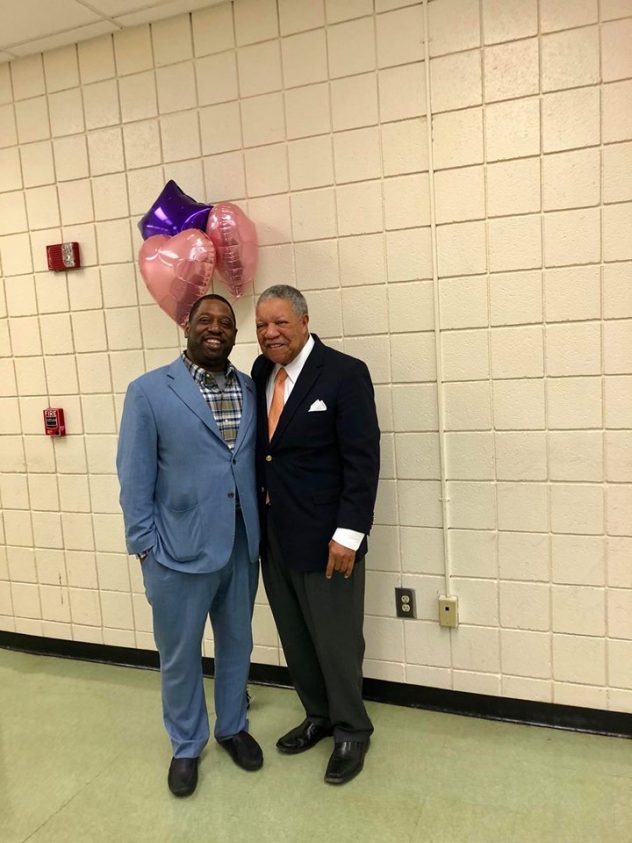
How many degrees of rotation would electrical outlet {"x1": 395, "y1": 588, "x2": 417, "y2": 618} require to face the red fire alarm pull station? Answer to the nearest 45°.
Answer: approximately 90° to its right

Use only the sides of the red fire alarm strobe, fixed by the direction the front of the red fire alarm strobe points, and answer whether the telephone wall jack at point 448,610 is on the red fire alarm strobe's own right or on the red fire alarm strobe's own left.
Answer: on the red fire alarm strobe's own left

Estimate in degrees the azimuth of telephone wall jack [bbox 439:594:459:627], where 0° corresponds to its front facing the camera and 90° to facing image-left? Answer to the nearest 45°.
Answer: approximately 0°

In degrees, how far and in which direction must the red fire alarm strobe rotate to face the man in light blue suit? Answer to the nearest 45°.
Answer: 0° — it already faces them

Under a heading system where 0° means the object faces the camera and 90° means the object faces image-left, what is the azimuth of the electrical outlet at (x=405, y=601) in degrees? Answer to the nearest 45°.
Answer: approximately 0°

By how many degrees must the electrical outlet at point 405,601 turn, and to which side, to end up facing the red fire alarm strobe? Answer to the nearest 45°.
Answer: approximately 90° to its right

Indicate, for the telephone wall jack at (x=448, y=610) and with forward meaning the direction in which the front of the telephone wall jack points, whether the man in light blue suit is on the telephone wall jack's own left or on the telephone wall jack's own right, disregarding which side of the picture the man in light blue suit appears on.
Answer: on the telephone wall jack's own right
